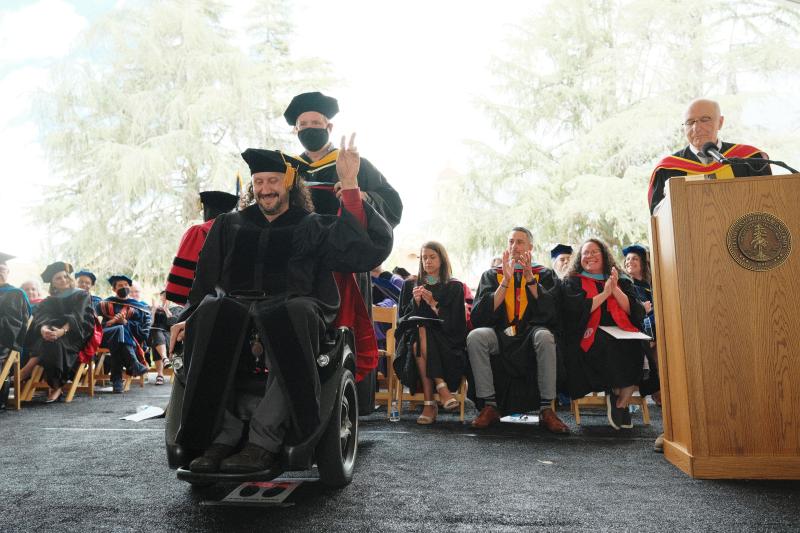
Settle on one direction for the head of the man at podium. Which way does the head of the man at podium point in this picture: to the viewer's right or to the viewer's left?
to the viewer's left

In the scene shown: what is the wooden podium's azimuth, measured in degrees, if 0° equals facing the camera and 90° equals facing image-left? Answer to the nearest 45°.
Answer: approximately 0°

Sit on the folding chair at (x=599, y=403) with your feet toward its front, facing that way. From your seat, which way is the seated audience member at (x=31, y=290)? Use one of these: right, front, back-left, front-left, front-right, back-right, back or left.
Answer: right

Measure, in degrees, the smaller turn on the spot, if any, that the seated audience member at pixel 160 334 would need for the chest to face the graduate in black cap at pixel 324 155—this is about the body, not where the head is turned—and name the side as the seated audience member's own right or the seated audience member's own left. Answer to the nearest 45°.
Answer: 0° — they already face them

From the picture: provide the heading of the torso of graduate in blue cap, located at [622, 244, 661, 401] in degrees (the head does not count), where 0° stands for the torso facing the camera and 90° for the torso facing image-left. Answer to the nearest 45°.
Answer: approximately 45°

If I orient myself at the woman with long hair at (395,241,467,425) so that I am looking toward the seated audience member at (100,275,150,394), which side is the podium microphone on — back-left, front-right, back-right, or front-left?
back-left
